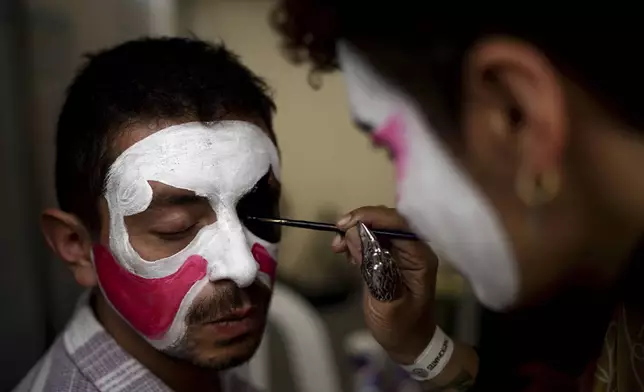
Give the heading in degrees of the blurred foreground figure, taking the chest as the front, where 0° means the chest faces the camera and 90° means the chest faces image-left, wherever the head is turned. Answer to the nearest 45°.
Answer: approximately 135°
